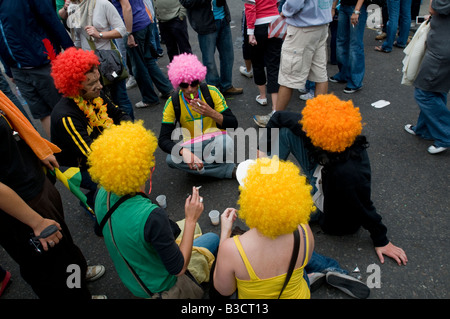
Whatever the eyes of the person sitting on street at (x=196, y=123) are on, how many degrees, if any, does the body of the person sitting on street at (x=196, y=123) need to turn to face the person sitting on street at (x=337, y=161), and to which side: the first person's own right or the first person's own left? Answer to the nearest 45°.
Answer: approximately 45° to the first person's own left

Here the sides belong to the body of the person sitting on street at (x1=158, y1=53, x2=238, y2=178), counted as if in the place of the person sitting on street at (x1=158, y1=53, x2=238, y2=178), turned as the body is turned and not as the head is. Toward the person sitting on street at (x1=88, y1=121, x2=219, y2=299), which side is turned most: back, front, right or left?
front

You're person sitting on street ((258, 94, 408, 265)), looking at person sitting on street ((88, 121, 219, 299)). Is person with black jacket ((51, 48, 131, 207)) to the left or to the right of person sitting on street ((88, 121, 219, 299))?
right

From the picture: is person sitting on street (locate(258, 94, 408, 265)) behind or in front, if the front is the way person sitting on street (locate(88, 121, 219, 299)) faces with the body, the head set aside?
in front

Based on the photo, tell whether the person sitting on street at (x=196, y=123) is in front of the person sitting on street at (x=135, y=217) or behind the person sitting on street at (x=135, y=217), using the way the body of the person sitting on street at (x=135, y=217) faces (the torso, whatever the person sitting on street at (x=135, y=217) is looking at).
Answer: in front

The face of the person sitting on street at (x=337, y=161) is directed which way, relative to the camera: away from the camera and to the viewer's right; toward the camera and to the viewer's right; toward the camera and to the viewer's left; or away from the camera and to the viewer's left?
away from the camera and to the viewer's left

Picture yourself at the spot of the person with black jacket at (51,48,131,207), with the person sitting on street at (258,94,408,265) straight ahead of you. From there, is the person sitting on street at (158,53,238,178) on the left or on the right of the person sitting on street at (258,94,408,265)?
left

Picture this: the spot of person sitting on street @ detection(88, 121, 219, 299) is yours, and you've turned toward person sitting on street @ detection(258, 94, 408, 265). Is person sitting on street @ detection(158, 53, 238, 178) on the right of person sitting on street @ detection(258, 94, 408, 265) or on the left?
left

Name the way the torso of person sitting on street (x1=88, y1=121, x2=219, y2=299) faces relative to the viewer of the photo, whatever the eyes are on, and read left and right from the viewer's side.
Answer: facing away from the viewer and to the right of the viewer

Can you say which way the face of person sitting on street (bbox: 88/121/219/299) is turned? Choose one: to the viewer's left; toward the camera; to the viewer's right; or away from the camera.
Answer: away from the camera

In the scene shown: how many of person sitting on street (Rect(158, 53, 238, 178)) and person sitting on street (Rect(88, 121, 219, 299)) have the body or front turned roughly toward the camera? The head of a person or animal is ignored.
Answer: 1
